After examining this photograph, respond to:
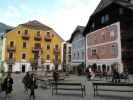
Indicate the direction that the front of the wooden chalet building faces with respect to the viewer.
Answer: facing the viewer and to the left of the viewer
